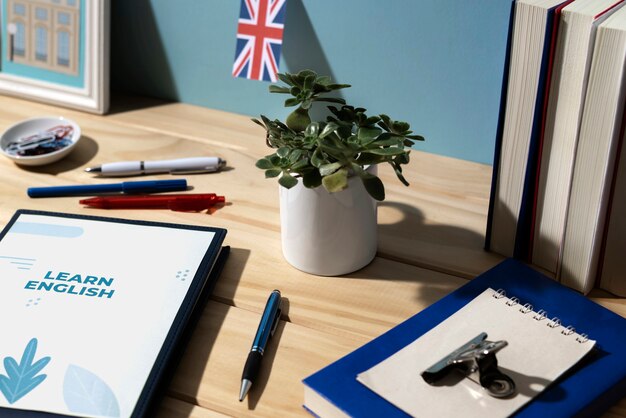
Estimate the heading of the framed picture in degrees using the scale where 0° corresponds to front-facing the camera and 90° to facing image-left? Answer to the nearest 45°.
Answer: approximately 45°

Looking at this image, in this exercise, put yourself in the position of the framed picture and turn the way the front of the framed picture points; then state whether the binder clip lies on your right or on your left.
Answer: on your left
